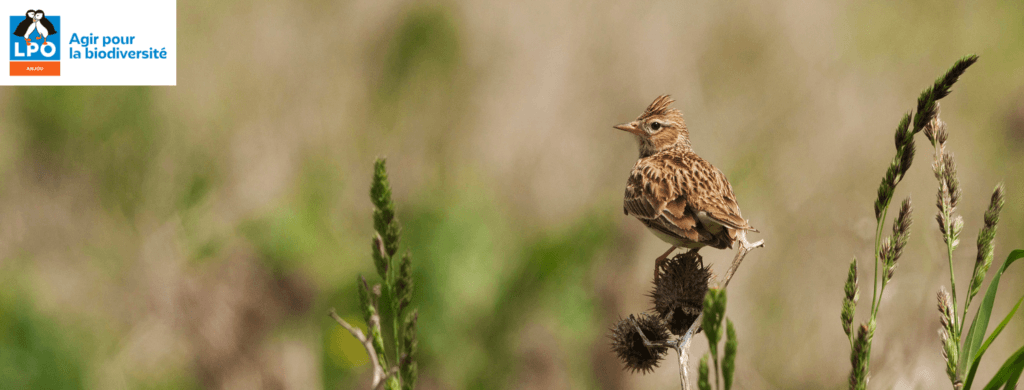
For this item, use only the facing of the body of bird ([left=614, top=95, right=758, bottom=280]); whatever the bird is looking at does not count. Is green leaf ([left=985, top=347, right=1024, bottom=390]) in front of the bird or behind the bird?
behind

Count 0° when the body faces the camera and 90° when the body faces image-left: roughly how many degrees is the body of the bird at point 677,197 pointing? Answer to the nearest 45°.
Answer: approximately 135°

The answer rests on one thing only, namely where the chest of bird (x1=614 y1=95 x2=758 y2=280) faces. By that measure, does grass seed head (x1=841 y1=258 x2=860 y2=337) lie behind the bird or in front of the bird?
behind
